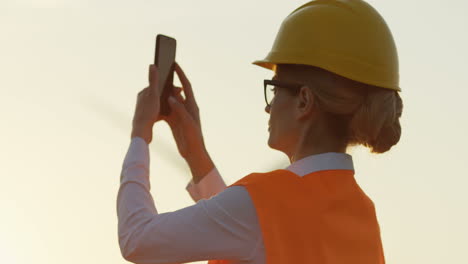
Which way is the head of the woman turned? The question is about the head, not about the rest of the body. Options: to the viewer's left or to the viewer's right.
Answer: to the viewer's left

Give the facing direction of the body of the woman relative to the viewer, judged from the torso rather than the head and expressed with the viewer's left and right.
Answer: facing away from the viewer and to the left of the viewer
